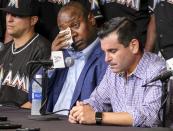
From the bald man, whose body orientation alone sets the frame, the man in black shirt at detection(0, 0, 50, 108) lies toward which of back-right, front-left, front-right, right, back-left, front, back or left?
right

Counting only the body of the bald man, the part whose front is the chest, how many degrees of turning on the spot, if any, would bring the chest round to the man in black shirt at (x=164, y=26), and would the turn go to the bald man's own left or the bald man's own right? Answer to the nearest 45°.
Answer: approximately 135° to the bald man's own left

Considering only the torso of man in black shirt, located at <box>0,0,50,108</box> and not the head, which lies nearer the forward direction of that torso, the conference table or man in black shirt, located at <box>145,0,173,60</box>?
the conference table

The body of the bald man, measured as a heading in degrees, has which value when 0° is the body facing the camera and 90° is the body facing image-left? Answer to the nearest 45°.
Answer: approximately 45°

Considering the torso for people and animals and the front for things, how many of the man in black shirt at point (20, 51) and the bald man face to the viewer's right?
0

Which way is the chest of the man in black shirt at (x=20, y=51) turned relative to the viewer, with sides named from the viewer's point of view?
facing the viewer and to the left of the viewer

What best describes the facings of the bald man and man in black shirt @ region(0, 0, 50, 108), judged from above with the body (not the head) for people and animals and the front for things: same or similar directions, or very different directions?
same or similar directions

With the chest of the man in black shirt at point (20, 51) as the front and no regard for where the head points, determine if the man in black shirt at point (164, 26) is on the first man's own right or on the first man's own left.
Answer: on the first man's own left

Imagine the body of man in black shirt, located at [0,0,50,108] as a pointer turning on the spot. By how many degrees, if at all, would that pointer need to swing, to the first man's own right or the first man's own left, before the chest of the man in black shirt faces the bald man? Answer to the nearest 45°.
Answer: approximately 90° to the first man's own left

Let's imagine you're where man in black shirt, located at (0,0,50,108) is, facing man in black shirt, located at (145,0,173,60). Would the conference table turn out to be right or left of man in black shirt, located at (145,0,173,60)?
right
